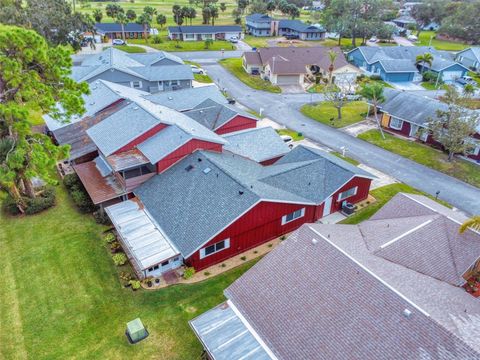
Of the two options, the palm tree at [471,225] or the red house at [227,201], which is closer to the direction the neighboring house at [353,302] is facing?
the palm tree

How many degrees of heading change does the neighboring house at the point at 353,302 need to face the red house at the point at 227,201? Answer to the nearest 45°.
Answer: approximately 90° to its left

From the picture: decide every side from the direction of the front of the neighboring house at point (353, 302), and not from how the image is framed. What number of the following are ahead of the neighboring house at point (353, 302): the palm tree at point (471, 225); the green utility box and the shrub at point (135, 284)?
1

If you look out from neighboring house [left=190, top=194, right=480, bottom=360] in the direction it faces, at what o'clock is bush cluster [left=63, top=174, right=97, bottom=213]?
The bush cluster is roughly at 8 o'clock from the neighboring house.

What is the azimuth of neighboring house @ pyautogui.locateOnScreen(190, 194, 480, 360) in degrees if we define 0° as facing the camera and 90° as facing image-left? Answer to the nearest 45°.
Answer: approximately 225°

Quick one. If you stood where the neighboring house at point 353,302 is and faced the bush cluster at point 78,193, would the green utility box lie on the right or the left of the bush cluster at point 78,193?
left

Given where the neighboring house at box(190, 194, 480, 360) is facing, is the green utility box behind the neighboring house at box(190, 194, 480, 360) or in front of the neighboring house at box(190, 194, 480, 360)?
behind

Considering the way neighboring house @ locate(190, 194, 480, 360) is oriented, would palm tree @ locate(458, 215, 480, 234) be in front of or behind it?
in front

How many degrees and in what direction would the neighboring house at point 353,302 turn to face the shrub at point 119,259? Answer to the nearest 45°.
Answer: approximately 135° to its left
